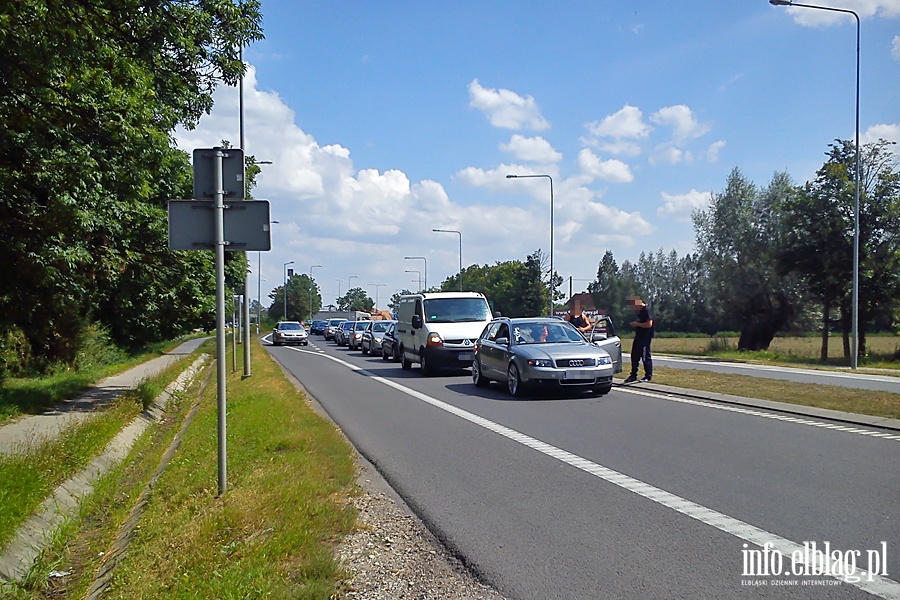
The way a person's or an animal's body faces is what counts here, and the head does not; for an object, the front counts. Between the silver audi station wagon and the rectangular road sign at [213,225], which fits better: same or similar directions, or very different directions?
very different directions

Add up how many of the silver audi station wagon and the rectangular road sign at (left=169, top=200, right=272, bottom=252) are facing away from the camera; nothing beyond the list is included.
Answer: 1

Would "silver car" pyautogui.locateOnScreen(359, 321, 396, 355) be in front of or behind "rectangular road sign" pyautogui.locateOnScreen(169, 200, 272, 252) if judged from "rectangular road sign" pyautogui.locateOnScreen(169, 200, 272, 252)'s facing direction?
in front

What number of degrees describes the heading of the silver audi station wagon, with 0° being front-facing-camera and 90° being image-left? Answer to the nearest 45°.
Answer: approximately 315°

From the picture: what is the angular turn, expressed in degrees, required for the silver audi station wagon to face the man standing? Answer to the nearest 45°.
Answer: approximately 90° to its left

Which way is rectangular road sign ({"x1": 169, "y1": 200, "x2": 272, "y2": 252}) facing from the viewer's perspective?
away from the camera

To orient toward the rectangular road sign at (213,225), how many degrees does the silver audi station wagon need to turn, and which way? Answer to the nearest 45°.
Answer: approximately 45° to its right

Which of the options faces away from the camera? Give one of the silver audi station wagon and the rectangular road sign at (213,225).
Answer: the rectangular road sign

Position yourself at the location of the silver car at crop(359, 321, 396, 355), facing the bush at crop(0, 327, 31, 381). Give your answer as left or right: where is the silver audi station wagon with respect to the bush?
left

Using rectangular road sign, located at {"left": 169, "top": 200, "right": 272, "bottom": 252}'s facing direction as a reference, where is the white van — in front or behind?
in front

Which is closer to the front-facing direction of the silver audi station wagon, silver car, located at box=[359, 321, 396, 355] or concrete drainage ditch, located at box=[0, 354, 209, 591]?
the concrete drainage ditch

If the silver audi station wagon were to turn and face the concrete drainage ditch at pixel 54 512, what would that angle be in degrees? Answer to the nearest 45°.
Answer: approximately 90° to its right

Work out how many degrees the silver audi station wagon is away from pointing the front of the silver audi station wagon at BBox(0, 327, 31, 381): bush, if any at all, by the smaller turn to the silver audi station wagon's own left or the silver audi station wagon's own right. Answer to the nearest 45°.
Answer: approximately 135° to the silver audi station wagon's own right
